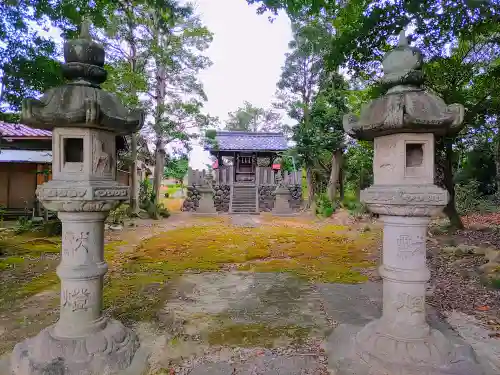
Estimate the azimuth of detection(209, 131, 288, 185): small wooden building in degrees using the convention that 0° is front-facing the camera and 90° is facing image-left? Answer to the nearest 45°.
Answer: approximately 0°

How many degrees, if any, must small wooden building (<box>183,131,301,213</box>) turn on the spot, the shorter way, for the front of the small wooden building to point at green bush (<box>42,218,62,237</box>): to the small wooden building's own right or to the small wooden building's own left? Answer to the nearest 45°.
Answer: approximately 45° to the small wooden building's own right

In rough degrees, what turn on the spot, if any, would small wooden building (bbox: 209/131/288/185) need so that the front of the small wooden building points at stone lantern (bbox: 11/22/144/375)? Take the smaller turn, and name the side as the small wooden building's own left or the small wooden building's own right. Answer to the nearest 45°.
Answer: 0° — it already faces it

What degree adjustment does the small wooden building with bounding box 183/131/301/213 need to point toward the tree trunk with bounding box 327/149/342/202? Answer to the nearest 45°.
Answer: approximately 45° to its left

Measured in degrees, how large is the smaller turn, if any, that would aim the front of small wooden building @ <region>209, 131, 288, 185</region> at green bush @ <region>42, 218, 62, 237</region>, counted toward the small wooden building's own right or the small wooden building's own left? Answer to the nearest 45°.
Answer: approximately 45° to the small wooden building's own right

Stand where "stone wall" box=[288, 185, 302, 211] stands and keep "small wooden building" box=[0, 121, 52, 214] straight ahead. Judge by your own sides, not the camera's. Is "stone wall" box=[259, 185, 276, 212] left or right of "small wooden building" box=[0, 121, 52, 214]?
right
